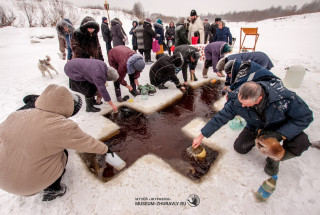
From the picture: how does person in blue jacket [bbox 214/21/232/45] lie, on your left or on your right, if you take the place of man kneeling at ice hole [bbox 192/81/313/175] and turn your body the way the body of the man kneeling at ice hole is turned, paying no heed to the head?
on your right

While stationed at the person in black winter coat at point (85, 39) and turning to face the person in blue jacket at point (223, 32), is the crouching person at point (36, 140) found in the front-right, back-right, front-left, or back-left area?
back-right

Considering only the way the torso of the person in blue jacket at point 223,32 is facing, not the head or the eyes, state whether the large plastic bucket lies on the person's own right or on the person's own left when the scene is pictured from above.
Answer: on the person's own left

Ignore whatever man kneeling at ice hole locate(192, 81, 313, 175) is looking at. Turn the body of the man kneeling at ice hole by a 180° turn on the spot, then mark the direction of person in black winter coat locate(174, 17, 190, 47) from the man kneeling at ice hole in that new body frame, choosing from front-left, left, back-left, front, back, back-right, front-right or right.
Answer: left

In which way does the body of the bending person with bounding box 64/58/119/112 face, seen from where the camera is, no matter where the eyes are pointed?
to the viewer's right

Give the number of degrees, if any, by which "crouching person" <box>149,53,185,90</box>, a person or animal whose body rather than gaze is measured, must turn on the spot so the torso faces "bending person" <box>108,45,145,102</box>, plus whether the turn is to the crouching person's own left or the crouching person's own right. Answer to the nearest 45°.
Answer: approximately 135° to the crouching person's own right

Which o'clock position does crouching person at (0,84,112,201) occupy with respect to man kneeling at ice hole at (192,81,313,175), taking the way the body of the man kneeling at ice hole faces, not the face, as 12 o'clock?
The crouching person is roughly at 12 o'clock from the man kneeling at ice hole.
